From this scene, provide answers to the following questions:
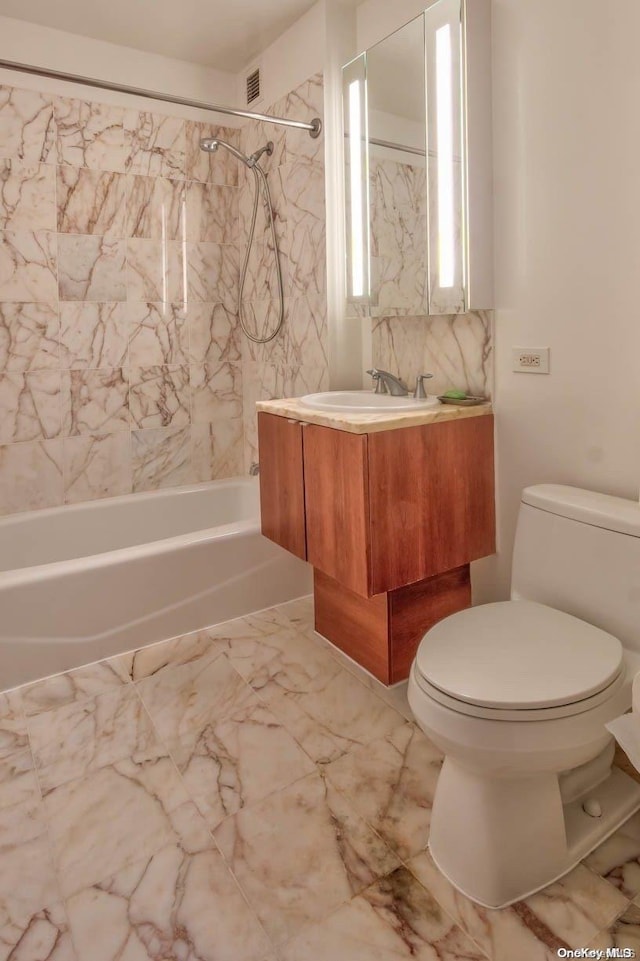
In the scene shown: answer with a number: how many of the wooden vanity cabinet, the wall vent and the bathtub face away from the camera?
0

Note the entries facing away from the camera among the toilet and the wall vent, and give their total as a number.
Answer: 0

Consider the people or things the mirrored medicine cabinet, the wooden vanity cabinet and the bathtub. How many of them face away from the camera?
0

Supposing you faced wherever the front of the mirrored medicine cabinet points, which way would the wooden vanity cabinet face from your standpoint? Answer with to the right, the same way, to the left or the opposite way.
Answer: the same way

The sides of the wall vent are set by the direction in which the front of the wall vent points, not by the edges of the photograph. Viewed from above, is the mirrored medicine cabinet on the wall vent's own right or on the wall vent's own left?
on the wall vent's own left

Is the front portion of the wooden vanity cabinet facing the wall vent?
no

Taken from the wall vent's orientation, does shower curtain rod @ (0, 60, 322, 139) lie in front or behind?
in front

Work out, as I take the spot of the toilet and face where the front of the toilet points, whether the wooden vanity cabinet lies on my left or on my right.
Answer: on my right

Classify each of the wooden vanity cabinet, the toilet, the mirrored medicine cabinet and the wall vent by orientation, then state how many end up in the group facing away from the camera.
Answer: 0

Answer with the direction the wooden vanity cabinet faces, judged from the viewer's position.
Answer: facing the viewer and to the left of the viewer

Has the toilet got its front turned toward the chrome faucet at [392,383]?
no

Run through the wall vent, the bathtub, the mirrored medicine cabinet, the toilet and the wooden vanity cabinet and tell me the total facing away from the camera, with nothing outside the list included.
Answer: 0

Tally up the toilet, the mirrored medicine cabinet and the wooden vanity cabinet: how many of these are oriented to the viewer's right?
0

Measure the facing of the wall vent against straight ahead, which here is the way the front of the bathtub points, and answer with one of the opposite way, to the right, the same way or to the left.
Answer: to the right
